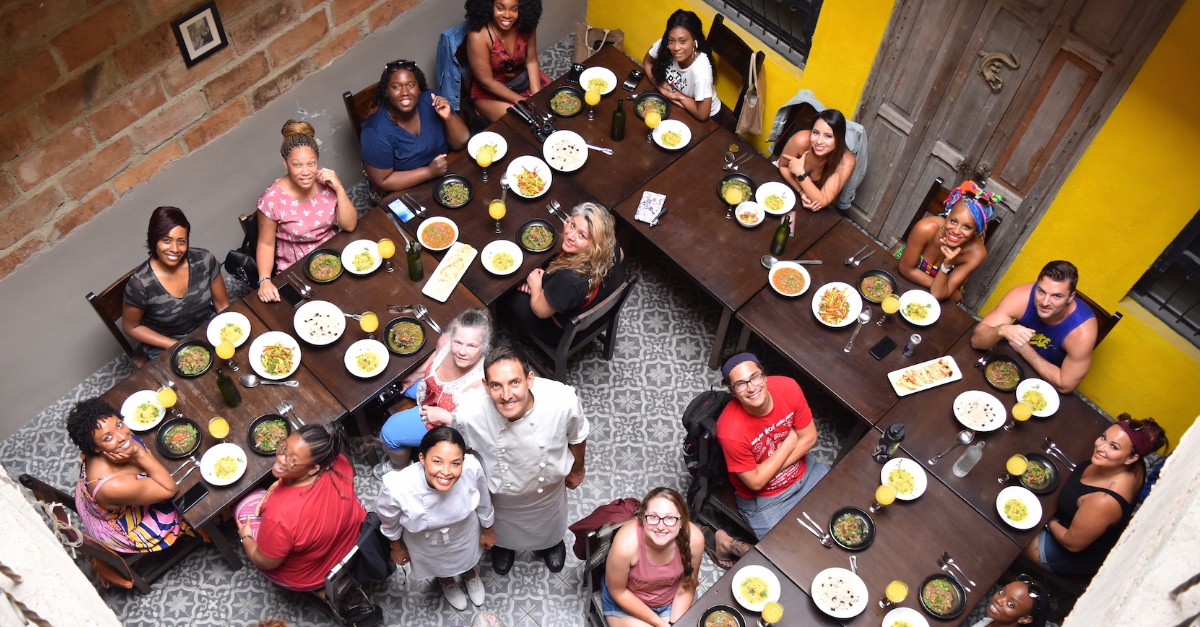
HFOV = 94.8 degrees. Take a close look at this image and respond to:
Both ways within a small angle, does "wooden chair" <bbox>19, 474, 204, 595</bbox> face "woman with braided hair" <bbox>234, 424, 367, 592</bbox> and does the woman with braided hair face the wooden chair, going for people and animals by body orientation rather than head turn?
no

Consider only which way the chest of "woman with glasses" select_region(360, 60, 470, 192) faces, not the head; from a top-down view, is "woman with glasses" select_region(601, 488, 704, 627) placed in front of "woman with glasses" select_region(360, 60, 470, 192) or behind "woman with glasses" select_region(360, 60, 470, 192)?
in front

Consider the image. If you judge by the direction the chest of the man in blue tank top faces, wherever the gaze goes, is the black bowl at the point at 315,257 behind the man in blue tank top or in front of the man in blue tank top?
in front

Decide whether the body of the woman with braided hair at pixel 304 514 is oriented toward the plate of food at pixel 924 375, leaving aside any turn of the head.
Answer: no

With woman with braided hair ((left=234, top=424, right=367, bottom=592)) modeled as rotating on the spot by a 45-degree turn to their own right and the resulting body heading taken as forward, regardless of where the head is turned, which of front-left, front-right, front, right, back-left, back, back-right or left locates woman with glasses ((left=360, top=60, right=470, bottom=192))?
front-right

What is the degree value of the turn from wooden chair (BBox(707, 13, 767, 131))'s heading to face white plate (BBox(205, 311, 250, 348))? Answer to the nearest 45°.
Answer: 0° — it already faces it

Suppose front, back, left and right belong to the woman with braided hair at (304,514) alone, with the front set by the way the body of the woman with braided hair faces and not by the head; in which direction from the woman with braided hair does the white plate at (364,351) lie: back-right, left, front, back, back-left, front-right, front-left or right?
right

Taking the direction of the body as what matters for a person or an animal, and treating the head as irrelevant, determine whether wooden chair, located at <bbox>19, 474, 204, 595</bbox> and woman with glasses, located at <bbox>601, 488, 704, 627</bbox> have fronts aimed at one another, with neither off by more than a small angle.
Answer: no

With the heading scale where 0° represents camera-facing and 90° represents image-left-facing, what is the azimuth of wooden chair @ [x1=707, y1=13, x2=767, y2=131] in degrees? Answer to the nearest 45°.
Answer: approximately 45°

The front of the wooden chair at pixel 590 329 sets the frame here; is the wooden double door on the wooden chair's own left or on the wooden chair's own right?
on the wooden chair's own right

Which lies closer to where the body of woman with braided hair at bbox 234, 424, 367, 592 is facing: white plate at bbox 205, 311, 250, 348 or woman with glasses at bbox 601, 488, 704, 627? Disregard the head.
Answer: the white plate

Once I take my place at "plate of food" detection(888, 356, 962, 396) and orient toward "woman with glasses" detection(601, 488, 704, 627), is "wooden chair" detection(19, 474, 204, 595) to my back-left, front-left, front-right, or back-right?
front-right

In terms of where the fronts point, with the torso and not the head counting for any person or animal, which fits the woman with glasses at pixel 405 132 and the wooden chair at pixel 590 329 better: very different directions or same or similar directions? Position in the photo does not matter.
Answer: very different directions

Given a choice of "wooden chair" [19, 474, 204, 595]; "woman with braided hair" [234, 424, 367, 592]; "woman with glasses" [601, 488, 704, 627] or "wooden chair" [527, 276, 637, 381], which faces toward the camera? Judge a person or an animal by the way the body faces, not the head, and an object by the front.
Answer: the woman with glasses

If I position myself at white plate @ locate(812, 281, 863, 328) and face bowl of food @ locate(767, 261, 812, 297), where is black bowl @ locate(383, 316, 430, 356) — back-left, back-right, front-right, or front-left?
front-left

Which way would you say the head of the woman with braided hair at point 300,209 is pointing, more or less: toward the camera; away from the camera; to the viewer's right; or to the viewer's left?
toward the camera

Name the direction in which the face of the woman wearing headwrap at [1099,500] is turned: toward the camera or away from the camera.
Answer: toward the camera

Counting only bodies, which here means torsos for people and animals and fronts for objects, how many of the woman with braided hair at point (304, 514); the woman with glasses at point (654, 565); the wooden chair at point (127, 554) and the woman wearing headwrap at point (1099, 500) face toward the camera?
1

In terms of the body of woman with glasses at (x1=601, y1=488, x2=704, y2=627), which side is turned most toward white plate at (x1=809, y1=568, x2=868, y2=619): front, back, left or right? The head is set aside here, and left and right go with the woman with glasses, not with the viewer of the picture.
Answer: left

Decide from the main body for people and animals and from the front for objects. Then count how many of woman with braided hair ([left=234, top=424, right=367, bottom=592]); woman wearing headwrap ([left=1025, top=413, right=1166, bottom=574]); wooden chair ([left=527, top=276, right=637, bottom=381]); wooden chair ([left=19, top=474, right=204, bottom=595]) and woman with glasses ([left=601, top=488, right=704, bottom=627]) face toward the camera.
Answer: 1
